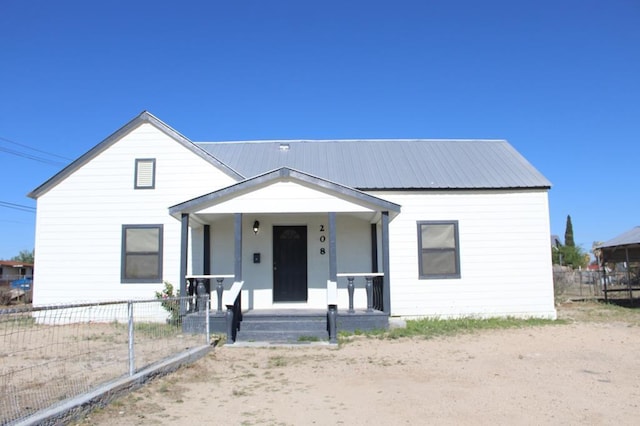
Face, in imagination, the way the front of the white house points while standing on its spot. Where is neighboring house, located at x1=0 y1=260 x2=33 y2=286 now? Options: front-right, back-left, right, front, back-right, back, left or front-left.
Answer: back-right

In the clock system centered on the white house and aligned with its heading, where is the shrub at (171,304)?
The shrub is roughly at 2 o'clock from the white house.

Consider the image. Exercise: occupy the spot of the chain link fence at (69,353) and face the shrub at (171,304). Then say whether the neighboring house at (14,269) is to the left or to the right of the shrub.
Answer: left

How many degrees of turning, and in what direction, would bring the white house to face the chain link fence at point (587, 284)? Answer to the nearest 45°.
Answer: approximately 135° to its left

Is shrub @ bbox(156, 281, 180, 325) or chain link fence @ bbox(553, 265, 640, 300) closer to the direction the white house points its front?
the shrub

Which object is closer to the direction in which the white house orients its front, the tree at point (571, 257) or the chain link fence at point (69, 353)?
the chain link fence

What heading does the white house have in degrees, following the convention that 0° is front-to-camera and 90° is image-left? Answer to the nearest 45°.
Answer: approximately 0°

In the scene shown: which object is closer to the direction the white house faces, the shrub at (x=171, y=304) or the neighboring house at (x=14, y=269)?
the shrub

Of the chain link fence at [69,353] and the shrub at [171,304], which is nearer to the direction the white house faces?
the chain link fence
